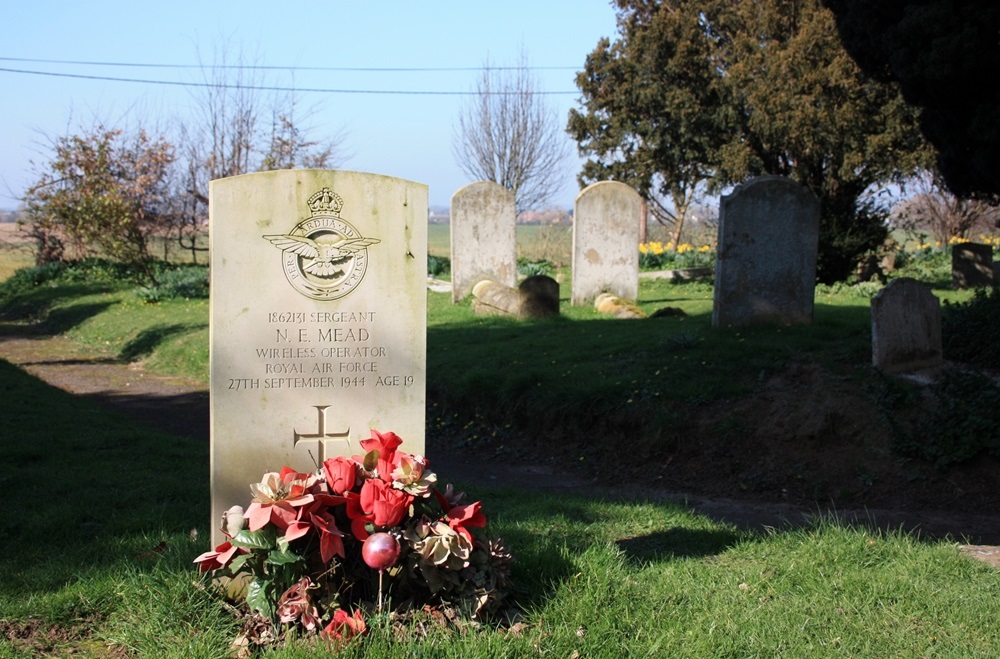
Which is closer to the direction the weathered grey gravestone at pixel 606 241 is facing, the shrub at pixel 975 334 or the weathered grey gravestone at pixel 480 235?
the shrub

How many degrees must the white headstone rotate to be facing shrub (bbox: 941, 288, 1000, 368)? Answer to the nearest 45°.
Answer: approximately 135° to its left

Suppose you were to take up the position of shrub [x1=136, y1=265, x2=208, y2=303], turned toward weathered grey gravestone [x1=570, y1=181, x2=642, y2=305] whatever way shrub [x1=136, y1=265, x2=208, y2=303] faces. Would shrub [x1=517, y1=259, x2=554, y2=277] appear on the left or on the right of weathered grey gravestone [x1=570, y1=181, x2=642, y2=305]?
left

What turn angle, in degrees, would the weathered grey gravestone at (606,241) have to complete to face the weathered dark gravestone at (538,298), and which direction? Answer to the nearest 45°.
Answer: approximately 45° to its right

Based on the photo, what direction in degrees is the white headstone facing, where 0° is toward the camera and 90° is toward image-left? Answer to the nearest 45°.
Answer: approximately 0°

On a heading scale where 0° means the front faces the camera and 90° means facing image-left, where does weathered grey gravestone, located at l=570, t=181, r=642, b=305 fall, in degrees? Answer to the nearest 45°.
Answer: approximately 0°

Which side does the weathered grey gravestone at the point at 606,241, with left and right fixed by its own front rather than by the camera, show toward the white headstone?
front

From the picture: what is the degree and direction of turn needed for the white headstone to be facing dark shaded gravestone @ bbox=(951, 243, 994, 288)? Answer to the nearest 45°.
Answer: approximately 135° to its left

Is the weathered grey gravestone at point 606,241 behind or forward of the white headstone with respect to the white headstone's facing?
behind

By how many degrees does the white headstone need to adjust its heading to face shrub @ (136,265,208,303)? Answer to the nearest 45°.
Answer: approximately 180°

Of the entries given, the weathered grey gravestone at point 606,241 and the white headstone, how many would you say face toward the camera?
2

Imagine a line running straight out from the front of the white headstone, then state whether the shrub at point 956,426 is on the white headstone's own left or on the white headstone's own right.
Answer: on the white headstone's own left
